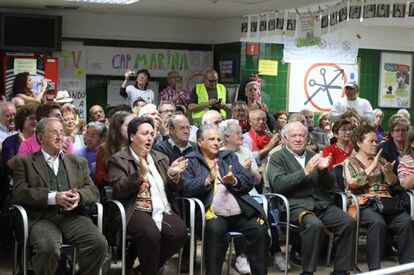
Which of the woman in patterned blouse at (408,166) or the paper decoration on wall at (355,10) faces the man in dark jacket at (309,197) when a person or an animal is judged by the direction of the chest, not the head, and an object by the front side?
the paper decoration on wall

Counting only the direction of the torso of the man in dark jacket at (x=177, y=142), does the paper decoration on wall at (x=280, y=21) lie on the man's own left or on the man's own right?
on the man's own left

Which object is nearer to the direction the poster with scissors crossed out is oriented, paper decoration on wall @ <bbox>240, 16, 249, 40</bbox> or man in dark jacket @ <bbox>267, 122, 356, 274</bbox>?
the man in dark jacket

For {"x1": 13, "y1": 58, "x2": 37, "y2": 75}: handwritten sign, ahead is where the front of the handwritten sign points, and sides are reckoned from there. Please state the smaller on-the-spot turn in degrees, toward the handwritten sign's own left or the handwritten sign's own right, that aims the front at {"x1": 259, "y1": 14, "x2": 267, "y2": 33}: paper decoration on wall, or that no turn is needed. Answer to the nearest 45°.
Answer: approximately 90° to the handwritten sign's own left

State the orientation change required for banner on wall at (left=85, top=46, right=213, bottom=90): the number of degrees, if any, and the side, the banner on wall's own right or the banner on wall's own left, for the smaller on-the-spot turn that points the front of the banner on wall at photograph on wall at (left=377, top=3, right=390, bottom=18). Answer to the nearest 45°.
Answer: approximately 45° to the banner on wall's own left

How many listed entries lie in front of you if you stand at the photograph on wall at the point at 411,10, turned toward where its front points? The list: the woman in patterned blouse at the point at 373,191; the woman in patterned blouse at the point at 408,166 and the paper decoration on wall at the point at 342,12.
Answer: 2

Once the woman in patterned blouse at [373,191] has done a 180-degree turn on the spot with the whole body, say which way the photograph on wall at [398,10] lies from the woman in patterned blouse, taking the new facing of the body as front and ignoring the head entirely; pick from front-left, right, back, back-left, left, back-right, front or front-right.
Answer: front-right

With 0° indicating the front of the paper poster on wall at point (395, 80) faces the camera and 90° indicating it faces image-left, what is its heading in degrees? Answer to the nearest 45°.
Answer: approximately 0°

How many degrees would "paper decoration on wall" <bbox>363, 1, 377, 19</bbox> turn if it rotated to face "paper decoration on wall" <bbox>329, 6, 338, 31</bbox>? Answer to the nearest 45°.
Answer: approximately 135° to its right
